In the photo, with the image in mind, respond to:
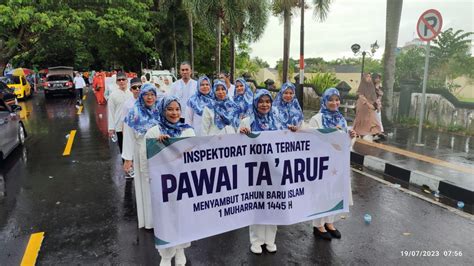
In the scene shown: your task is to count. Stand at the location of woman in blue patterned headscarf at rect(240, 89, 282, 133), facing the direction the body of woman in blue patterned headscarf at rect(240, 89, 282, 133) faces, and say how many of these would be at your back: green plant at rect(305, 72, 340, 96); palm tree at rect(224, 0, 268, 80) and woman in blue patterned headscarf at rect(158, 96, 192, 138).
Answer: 2

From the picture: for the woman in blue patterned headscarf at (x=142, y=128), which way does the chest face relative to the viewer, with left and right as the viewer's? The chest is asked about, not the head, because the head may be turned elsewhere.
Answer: facing the viewer and to the right of the viewer

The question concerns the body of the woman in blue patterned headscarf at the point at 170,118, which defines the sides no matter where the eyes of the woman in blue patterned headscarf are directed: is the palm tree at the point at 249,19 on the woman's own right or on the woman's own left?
on the woman's own left

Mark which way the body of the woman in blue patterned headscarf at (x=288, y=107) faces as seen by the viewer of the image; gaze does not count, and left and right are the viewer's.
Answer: facing the viewer

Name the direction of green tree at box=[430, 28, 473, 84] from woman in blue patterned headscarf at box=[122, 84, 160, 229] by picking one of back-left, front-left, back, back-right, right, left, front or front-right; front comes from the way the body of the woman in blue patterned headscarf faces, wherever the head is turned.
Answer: left

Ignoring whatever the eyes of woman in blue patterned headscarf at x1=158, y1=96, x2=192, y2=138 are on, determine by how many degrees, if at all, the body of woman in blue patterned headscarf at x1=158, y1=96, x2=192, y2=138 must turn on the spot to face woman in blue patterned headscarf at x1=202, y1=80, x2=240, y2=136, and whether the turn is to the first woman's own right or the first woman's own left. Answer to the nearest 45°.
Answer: approximately 90° to the first woman's own left

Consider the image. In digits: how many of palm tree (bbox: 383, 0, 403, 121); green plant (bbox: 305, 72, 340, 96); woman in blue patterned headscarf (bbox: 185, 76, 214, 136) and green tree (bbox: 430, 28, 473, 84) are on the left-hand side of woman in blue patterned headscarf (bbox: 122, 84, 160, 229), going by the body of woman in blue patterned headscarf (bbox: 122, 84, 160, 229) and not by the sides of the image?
4

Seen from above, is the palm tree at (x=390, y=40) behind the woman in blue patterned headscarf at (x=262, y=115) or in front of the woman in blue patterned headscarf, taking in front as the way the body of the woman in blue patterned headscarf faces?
behind

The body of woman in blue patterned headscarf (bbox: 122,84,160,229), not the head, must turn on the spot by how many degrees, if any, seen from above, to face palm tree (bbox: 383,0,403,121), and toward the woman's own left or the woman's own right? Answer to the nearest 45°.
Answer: approximately 90° to the woman's own left

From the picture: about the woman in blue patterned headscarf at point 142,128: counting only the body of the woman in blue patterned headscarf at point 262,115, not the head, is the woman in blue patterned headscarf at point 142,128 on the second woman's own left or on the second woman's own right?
on the second woman's own right

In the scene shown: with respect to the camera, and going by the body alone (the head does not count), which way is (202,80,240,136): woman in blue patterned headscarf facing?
toward the camera
